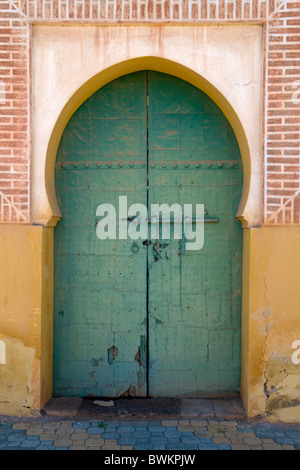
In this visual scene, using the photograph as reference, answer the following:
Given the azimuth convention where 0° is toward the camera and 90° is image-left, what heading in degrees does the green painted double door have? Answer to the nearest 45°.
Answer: approximately 0°
